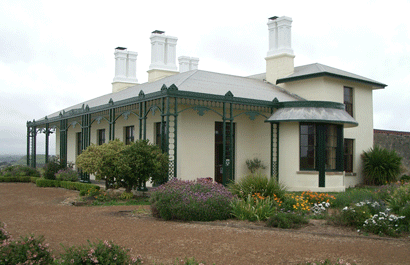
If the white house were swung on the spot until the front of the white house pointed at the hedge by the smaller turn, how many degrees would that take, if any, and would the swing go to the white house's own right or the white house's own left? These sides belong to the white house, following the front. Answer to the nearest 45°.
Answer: approximately 45° to the white house's own right

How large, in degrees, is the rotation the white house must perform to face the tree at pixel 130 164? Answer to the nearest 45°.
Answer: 0° — it already faces it

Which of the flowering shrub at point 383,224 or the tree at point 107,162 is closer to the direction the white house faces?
the tree

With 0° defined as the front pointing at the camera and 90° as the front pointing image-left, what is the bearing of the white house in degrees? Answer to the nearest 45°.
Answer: approximately 45°

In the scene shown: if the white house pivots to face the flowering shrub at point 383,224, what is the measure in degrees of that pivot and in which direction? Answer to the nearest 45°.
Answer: approximately 45° to its left

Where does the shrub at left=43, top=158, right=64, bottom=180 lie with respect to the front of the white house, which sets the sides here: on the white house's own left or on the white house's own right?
on the white house's own right

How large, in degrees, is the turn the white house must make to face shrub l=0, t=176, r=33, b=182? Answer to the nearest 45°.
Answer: approximately 90° to its right

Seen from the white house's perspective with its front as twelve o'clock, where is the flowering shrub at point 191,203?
The flowering shrub is roughly at 11 o'clock from the white house.

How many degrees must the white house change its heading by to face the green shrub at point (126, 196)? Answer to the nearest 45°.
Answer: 0° — it already faces it

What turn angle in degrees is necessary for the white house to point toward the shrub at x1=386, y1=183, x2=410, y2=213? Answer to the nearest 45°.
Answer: approximately 45° to its left
